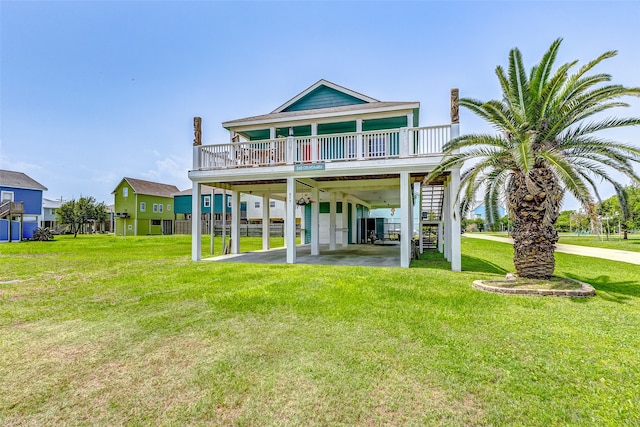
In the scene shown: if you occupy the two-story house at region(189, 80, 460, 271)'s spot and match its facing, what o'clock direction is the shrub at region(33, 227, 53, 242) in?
The shrub is roughly at 4 o'clock from the two-story house.

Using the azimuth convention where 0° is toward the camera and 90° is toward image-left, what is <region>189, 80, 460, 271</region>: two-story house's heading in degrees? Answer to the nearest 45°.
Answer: approximately 0°

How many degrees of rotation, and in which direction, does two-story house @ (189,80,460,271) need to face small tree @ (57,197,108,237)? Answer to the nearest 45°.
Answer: approximately 135° to its right

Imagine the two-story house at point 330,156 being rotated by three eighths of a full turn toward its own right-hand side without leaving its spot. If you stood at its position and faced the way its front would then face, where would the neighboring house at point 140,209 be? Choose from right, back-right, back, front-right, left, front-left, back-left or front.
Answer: front
